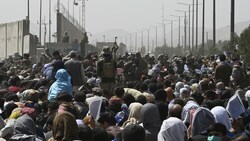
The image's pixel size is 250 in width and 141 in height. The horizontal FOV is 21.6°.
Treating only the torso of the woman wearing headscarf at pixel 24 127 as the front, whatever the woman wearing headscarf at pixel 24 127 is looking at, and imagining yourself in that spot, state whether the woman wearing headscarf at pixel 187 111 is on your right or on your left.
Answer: on your right

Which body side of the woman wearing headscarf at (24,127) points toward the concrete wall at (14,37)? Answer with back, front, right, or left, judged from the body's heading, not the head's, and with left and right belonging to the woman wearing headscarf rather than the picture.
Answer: front

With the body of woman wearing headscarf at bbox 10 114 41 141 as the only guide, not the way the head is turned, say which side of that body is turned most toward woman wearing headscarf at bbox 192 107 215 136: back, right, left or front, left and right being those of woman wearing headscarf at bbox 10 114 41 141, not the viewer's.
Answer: right

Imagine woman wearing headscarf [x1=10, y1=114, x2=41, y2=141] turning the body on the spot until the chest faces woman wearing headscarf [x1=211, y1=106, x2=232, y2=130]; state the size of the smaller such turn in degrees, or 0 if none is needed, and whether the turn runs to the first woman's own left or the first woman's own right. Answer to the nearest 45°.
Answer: approximately 45° to the first woman's own right

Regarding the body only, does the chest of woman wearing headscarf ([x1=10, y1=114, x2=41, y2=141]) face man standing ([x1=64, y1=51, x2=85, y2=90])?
yes

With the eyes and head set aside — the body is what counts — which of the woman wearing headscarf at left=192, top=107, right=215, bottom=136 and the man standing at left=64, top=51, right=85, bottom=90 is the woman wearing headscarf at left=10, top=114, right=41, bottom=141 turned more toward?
the man standing

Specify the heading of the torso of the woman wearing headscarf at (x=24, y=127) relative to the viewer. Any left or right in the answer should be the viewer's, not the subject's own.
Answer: facing away from the viewer

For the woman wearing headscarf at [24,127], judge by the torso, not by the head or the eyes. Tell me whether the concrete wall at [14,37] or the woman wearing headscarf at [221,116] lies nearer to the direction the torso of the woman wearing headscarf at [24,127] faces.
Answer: the concrete wall

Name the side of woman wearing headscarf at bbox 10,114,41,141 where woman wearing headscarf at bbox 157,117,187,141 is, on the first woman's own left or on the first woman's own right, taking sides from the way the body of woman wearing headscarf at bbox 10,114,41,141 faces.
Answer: on the first woman's own right

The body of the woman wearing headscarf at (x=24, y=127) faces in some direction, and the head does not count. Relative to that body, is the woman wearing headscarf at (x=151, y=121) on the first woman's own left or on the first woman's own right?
on the first woman's own right
